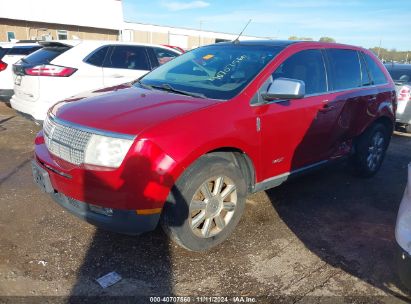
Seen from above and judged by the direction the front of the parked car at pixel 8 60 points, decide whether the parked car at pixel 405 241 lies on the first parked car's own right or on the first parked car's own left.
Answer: on the first parked car's own right

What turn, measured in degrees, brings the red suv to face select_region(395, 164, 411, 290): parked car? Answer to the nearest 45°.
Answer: approximately 90° to its left

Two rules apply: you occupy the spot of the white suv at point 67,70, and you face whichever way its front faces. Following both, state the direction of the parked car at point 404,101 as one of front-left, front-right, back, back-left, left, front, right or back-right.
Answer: front-right

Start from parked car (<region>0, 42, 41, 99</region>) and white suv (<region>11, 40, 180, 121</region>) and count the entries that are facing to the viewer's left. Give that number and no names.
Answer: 0

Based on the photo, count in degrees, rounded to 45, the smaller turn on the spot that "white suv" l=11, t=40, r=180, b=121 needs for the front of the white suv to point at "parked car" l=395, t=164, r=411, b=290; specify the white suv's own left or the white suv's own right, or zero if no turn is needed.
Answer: approximately 90° to the white suv's own right

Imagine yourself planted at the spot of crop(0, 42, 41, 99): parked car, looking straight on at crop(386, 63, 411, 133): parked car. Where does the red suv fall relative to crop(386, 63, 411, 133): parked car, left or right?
right

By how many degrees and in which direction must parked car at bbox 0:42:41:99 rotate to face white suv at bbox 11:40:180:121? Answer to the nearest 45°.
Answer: approximately 135° to its right

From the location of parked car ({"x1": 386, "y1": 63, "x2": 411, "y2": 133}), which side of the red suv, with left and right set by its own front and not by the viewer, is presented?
back

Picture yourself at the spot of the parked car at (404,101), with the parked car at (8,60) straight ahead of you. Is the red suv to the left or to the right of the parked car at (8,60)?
left

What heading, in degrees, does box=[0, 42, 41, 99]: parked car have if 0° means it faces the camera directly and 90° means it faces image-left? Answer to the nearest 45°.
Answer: approximately 225°

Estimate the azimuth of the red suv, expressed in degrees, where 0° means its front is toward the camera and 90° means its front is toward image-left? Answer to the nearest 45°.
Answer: approximately 45°

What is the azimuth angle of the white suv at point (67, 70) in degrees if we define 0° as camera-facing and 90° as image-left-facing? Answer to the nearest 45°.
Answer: approximately 225°

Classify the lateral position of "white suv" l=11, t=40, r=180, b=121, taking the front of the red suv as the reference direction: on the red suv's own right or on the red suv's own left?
on the red suv's own right

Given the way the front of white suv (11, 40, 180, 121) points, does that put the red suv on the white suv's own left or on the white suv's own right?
on the white suv's own right

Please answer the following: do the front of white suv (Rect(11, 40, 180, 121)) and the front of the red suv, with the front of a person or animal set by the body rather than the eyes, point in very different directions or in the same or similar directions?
very different directions

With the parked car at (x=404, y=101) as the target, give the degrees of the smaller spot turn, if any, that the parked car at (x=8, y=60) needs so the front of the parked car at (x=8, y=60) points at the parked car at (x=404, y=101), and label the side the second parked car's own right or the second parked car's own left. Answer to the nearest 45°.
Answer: approximately 90° to the second parked car's own right
